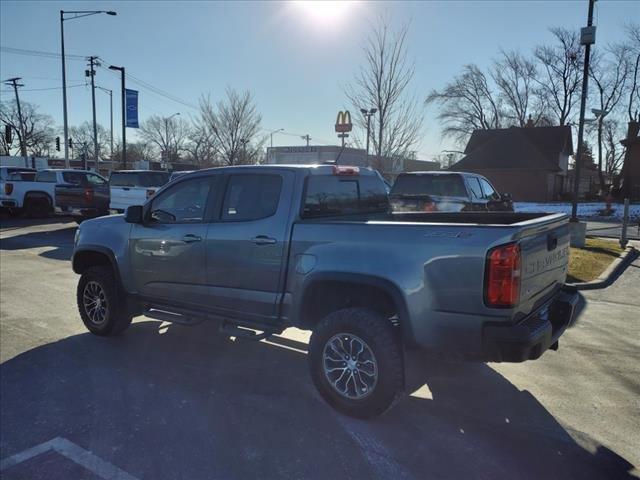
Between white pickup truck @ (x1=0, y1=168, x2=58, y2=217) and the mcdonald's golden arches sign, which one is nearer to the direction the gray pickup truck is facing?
the white pickup truck

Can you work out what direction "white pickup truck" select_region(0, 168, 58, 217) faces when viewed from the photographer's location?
facing away from the viewer and to the right of the viewer

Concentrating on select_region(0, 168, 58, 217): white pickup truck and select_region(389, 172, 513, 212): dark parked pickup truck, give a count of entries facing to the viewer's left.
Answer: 0

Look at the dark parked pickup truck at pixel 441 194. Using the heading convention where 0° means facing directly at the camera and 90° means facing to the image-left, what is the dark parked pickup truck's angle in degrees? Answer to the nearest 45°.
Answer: approximately 225°

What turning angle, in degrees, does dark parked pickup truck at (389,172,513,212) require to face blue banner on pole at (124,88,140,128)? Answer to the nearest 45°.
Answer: approximately 90° to its left

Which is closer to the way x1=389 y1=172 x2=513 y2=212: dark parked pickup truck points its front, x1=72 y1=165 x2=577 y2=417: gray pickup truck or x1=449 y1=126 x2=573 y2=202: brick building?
the brick building

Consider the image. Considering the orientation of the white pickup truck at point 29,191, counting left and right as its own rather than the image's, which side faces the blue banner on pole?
front

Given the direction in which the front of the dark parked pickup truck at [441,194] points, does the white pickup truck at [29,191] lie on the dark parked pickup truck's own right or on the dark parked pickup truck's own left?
on the dark parked pickup truck's own left

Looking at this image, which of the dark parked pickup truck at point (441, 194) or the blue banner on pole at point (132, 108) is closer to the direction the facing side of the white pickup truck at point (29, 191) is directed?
the blue banner on pole

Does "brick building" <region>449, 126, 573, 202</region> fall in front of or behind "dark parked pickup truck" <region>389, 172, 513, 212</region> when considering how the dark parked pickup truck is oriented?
in front

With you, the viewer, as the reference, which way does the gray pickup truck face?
facing away from the viewer and to the left of the viewer

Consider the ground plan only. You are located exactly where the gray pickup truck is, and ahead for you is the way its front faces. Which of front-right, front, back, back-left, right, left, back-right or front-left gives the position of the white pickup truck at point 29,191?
front
